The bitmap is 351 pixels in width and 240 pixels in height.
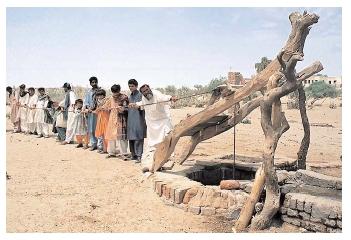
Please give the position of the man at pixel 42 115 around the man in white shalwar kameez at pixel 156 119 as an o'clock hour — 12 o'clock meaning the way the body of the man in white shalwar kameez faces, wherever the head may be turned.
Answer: The man is roughly at 5 o'clock from the man in white shalwar kameez.

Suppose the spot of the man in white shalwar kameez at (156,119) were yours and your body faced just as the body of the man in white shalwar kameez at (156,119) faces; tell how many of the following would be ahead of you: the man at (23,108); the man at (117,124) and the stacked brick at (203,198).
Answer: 1

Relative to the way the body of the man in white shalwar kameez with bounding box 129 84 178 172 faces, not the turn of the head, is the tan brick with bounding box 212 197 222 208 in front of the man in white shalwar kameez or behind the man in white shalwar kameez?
in front

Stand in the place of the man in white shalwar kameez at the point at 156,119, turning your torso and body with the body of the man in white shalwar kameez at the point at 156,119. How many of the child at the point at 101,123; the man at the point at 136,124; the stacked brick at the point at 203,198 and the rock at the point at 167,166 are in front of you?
2

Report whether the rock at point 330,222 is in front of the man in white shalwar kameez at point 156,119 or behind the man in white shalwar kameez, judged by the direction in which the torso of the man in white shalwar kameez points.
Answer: in front

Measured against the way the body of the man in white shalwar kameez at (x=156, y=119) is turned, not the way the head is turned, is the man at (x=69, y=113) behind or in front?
behind

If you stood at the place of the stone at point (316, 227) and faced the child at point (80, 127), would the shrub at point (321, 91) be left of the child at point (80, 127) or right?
right

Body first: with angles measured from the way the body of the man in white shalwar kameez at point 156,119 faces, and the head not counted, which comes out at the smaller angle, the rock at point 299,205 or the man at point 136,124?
the rock

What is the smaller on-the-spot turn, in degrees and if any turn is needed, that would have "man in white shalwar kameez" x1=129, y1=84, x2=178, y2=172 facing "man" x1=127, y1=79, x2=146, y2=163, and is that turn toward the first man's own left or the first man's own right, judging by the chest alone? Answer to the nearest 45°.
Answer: approximately 135° to the first man's own right

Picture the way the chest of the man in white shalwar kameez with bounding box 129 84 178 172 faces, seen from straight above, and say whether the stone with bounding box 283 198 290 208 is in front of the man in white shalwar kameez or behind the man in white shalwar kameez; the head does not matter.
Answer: in front

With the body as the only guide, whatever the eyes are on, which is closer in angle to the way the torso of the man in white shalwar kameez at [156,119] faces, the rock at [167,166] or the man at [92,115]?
the rock

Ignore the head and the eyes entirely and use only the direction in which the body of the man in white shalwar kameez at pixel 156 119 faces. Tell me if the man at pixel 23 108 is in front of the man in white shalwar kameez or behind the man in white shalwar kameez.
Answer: behind
